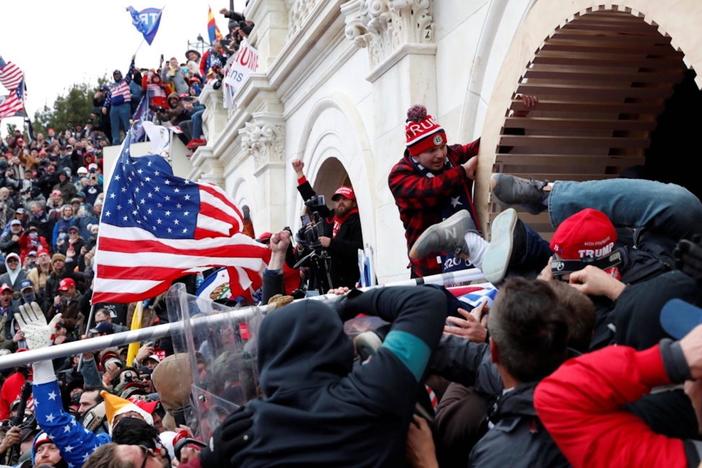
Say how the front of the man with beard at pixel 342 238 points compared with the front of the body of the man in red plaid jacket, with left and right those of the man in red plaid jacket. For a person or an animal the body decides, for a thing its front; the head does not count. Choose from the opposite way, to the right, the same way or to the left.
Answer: to the right

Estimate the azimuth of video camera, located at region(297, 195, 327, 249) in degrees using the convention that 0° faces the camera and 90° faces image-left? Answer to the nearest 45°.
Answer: approximately 45°

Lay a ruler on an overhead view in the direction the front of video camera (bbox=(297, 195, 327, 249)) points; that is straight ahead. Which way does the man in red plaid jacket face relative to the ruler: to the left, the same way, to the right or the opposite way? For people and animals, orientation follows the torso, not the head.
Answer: to the left

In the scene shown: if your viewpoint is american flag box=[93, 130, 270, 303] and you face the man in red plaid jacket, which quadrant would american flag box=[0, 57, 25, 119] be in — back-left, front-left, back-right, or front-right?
back-left

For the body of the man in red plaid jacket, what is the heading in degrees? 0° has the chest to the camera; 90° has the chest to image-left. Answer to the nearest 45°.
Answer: approximately 315°
